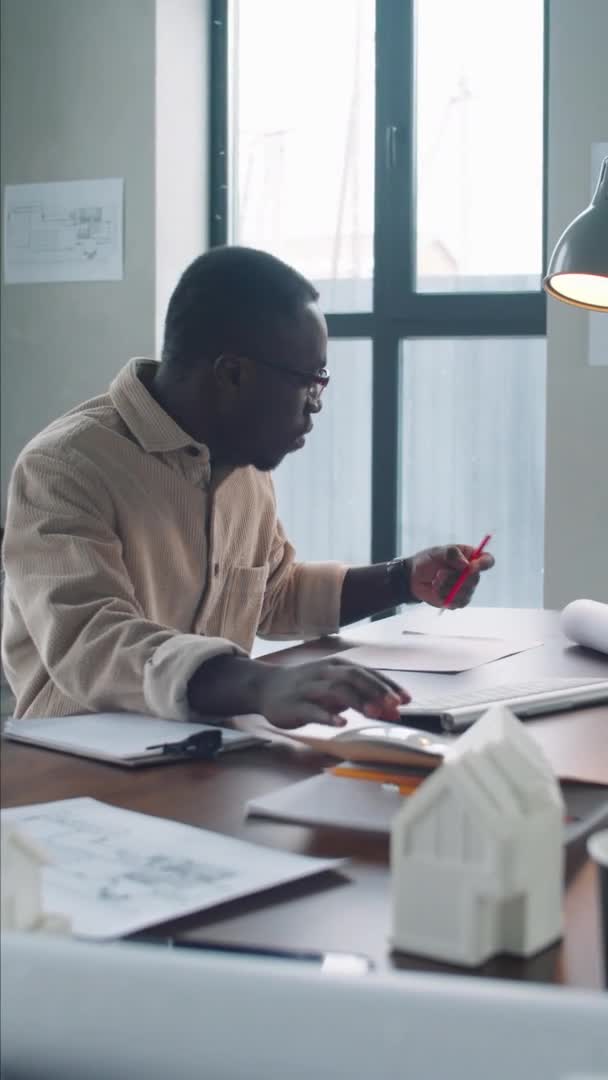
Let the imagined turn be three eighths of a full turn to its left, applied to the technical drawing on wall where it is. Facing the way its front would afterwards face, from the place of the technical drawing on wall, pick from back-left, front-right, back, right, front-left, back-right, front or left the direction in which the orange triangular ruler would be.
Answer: back-right

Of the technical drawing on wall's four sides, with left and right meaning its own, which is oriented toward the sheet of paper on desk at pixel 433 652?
front

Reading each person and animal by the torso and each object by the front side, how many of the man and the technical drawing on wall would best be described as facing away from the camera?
0

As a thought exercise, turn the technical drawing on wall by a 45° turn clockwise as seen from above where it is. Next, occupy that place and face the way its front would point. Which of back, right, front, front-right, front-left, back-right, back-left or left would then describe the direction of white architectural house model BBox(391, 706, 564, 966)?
front-left

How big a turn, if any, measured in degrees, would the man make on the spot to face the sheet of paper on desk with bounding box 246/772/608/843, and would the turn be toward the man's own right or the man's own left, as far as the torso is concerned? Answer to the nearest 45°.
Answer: approximately 45° to the man's own right

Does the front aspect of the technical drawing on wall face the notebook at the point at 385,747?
yes

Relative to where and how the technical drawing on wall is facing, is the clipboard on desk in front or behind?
in front

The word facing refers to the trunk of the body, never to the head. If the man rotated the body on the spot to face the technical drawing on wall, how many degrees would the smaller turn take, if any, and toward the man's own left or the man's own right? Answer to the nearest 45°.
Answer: approximately 135° to the man's own left

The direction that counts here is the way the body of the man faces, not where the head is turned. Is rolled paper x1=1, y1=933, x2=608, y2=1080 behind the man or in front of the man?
in front

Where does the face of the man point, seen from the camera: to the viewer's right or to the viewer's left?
to the viewer's right

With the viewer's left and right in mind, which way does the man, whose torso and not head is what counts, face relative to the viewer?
facing the viewer and to the right of the viewer

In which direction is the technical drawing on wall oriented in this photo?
toward the camera
